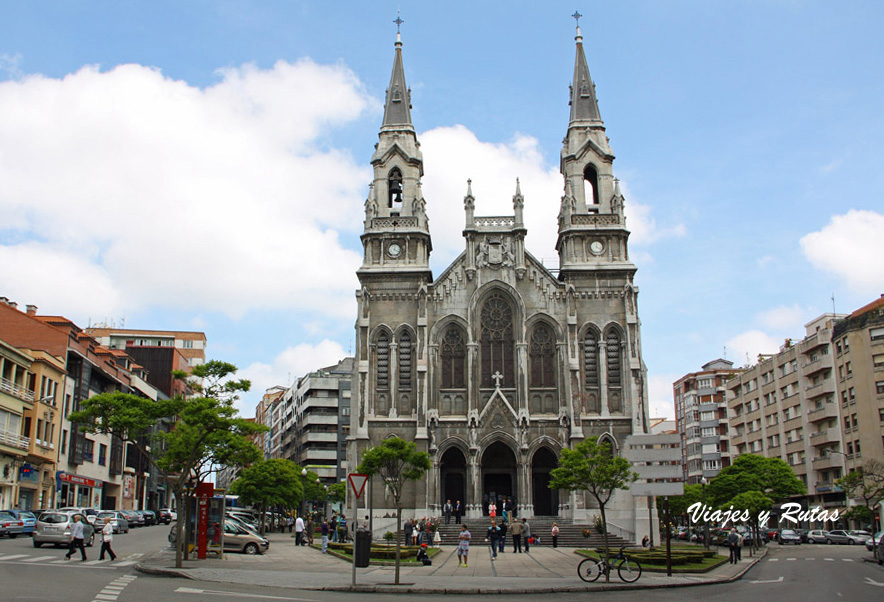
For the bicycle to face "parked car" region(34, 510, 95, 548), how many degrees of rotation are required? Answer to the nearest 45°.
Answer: approximately 180°

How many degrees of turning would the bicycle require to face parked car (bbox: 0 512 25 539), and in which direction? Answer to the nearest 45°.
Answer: approximately 180°

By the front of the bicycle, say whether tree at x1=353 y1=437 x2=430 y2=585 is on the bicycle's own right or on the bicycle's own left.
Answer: on the bicycle's own left

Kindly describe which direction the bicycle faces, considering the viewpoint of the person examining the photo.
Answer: facing to the right of the viewer

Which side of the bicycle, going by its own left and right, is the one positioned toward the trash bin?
back
